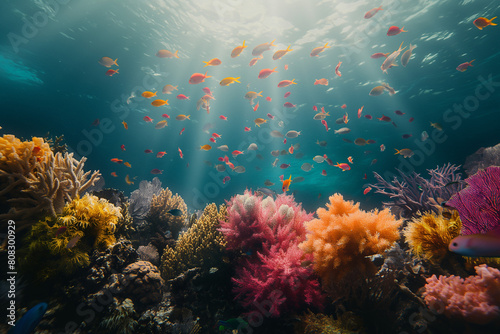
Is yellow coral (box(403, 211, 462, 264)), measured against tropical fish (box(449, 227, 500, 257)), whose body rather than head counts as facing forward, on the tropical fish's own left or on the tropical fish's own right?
on the tropical fish's own right

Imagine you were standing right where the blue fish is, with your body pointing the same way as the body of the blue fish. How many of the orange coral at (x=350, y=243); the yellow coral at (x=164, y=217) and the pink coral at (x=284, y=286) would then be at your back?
0

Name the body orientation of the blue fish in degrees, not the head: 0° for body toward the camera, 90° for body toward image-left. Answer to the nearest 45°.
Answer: approximately 270°

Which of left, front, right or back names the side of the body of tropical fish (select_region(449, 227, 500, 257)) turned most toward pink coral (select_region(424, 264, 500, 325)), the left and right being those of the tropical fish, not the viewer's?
left

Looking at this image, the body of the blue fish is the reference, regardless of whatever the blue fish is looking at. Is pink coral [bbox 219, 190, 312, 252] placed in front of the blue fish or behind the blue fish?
in front

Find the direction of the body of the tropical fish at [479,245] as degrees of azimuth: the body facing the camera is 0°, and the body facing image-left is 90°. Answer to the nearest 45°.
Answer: approximately 90°

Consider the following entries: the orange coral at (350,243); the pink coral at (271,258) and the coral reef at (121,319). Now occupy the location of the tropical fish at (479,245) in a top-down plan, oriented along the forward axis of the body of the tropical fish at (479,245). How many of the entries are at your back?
0
